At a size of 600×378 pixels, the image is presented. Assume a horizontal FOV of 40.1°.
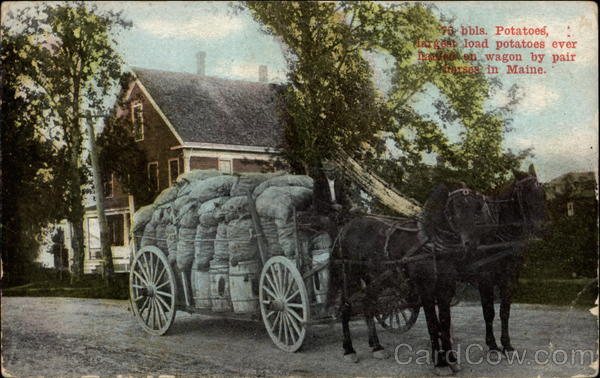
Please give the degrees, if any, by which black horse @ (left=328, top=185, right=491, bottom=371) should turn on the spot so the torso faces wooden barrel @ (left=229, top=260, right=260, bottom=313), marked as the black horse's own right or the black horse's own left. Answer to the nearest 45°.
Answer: approximately 135° to the black horse's own right

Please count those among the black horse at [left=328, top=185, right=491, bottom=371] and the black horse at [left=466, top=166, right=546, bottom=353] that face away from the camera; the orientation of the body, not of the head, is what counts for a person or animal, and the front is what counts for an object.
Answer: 0

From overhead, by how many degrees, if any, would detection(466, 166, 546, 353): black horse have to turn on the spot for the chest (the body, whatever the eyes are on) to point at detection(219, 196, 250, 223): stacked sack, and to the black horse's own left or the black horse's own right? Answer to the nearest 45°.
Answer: approximately 135° to the black horse's own right

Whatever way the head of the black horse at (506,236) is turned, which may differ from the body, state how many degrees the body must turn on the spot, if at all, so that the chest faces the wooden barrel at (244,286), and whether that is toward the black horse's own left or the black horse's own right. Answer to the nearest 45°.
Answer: approximately 135° to the black horse's own right

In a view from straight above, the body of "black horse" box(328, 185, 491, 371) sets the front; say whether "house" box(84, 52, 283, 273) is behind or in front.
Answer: behind

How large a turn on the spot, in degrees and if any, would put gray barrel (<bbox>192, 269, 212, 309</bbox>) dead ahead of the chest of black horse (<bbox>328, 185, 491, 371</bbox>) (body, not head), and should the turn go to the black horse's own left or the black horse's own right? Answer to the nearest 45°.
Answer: approximately 135° to the black horse's own right

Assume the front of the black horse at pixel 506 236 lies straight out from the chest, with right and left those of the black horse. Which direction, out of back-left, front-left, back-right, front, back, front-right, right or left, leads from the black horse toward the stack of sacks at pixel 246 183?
back-right
